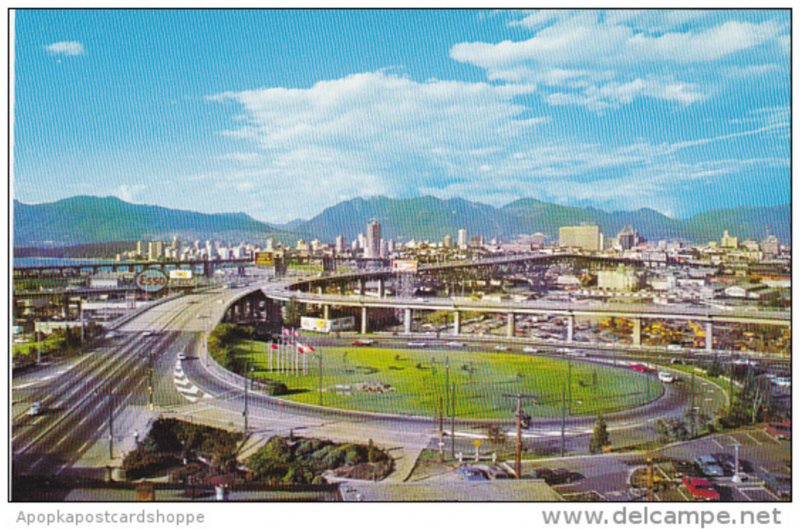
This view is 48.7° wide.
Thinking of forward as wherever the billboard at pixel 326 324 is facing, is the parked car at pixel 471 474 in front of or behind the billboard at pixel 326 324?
in front

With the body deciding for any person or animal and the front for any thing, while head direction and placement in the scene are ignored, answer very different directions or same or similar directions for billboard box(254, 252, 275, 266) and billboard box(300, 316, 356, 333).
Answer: same or similar directions

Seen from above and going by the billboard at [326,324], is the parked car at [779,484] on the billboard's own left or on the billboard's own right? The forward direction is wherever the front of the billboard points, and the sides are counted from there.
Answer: on the billboard's own left

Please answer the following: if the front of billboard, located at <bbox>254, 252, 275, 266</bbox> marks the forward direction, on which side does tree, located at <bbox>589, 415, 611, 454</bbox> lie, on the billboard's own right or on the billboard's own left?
on the billboard's own left

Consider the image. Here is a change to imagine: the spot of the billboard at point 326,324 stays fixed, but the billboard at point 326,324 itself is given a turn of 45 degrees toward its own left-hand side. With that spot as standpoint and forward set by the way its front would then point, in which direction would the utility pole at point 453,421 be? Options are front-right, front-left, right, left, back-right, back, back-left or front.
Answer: front

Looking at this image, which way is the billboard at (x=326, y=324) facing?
toward the camera

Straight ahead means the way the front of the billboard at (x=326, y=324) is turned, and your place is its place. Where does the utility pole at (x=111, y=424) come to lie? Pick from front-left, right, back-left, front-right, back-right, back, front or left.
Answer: front-right

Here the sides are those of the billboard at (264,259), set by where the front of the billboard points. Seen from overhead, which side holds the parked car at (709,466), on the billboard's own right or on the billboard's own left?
on the billboard's own left

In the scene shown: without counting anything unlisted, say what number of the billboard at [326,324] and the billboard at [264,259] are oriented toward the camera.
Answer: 2

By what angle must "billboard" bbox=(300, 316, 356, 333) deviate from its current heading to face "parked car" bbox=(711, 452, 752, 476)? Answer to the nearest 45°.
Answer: approximately 45° to its left

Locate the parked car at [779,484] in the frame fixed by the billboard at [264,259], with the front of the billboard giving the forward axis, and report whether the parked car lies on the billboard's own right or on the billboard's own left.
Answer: on the billboard's own left

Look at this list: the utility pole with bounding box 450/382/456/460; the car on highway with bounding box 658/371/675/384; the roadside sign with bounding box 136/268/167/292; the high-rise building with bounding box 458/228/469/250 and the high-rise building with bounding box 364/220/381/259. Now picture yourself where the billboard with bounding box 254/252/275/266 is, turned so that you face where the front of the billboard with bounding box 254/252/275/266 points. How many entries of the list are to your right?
1

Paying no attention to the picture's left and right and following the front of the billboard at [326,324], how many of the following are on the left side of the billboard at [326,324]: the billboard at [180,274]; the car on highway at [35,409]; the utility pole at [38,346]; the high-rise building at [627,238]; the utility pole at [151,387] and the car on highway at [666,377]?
2

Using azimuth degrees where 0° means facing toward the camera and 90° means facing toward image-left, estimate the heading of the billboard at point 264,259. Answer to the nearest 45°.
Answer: approximately 0°
